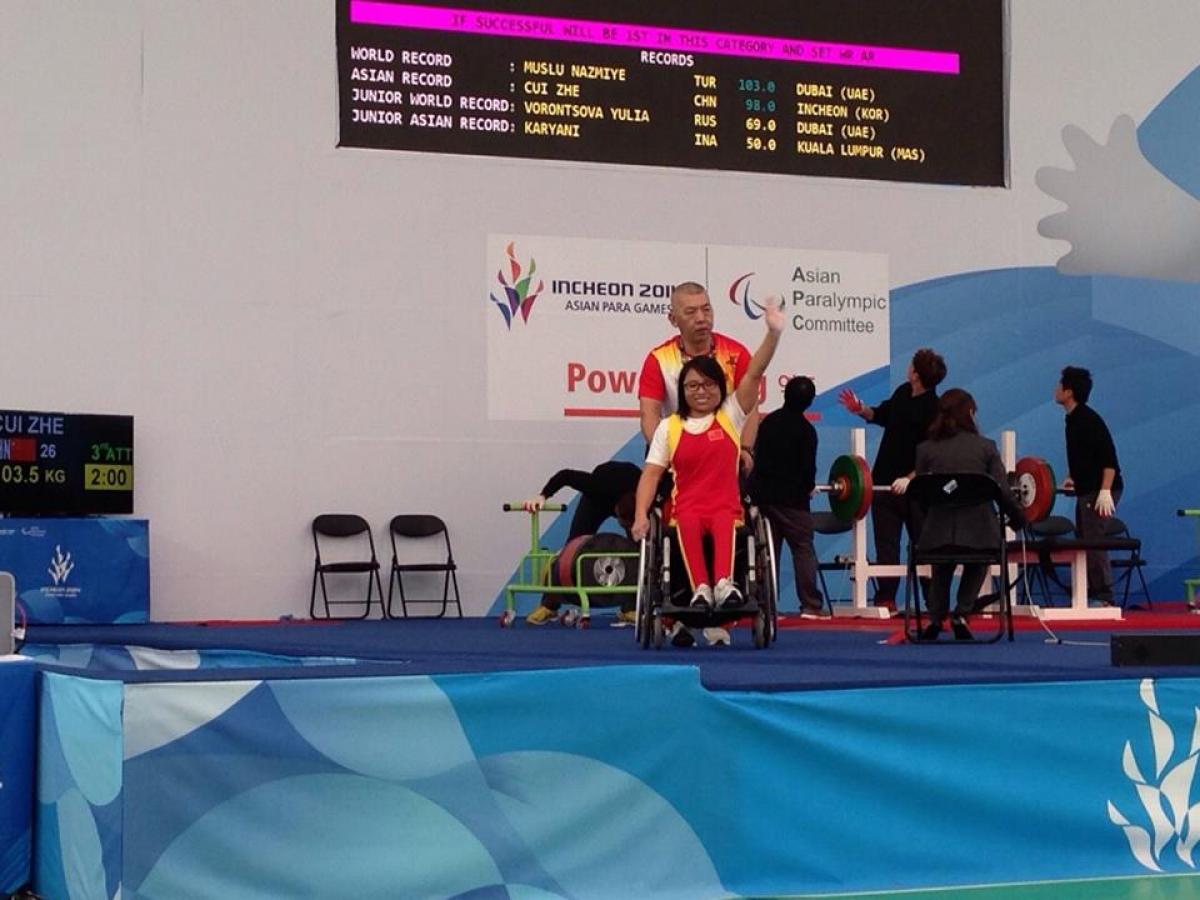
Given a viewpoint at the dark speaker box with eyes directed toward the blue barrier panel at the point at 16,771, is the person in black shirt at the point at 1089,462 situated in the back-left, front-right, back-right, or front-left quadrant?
back-right

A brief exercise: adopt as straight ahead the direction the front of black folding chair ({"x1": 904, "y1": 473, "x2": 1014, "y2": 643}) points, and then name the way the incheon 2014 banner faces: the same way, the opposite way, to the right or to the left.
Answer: the opposite way

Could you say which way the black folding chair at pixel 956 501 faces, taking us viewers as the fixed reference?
facing away from the viewer

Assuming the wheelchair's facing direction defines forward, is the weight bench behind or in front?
behind

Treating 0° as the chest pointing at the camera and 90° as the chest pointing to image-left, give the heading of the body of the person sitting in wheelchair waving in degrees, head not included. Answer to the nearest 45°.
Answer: approximately 0°

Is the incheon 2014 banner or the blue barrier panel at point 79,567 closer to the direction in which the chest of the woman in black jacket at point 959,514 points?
the incheon 2014 banner

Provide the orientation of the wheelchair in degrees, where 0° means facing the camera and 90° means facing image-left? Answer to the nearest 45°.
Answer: approximately 0°
